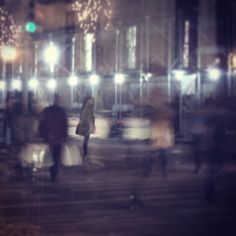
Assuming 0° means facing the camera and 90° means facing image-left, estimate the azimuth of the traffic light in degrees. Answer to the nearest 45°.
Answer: approximately 0°

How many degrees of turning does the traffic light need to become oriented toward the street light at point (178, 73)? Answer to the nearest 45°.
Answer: approximately 135° to its left
